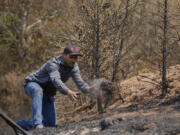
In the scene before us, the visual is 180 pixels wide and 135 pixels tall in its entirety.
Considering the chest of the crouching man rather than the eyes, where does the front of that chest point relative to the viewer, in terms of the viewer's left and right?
facing the viewer and to the right of the viewer

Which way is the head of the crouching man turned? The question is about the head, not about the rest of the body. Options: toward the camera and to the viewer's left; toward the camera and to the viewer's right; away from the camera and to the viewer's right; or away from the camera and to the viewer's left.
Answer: toward the camera and to the viewer's right
